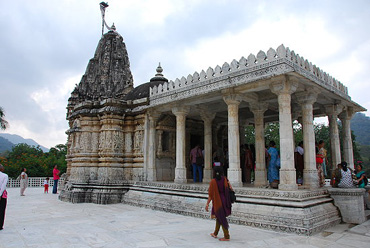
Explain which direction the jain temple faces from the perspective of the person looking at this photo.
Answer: facing the viewer and to the right of the viewer

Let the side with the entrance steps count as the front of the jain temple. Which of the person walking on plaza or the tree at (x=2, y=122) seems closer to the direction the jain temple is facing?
the person walking on plaza

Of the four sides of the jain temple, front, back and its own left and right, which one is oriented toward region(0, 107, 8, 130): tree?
back
